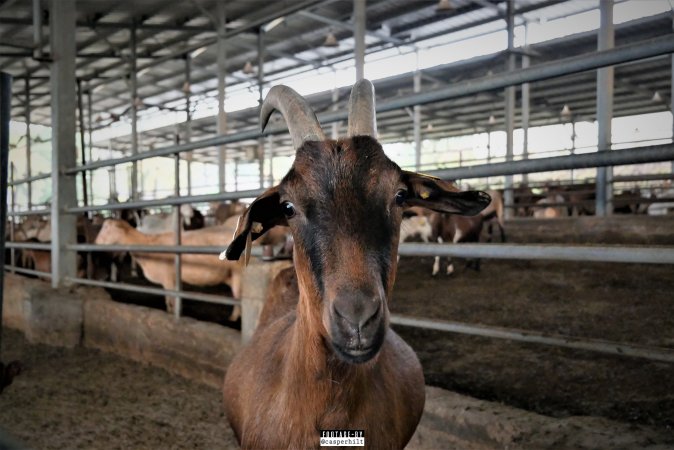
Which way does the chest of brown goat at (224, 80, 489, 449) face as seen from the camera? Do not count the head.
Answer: toward the camera

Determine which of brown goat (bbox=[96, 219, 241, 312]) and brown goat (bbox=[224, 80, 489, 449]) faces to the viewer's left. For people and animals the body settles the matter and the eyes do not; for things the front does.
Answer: brown goat (bbox=[96, 219, 241, 312])

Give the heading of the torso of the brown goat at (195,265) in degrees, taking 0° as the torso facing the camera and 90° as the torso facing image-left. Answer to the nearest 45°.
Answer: approximately 90°

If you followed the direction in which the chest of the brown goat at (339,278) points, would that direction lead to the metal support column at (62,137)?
no

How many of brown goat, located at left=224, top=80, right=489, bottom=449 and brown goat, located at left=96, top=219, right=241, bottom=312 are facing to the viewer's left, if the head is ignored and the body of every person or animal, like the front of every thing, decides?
1

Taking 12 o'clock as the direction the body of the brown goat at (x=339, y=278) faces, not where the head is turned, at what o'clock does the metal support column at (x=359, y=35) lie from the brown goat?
The metal support column is roughly at 6 o'clock from the brown goat.

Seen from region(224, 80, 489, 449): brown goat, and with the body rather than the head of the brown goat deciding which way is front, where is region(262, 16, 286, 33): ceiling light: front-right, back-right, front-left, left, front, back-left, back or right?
back
